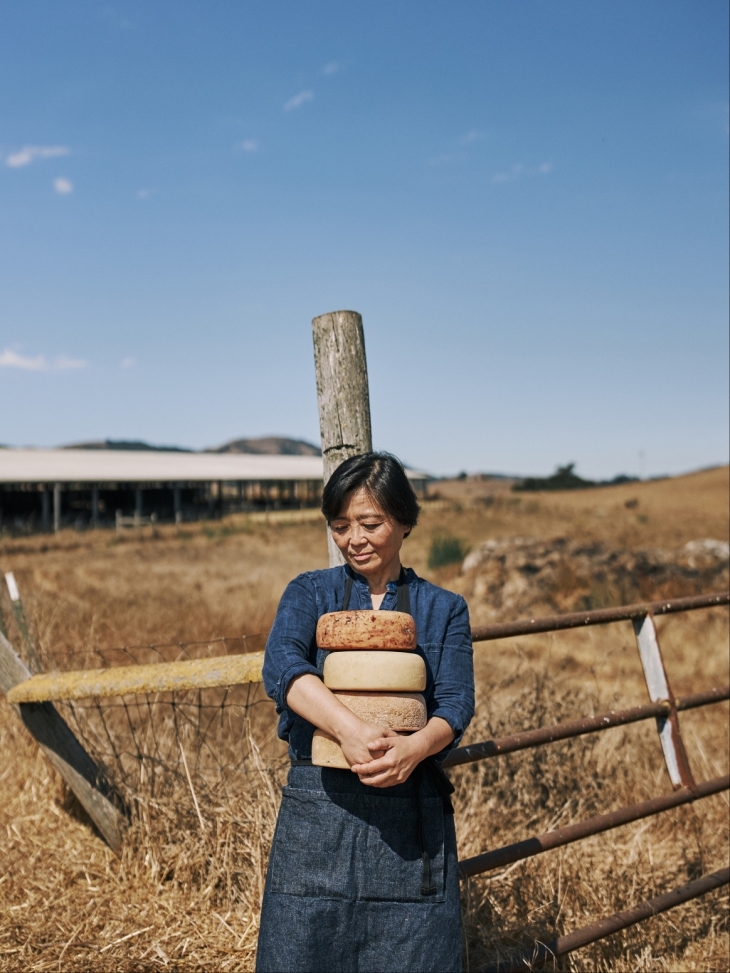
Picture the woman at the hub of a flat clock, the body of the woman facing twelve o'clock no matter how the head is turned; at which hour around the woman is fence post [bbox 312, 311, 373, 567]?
The fence post is roughly at 6 o'clock from the woman.

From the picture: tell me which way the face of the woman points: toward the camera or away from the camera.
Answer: toward the camera

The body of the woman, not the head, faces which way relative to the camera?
toward the camera

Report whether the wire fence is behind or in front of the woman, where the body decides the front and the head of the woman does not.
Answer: behind

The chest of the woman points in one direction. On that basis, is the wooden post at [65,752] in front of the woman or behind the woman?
behind

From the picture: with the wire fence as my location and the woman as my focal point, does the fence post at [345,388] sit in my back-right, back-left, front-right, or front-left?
front-left
